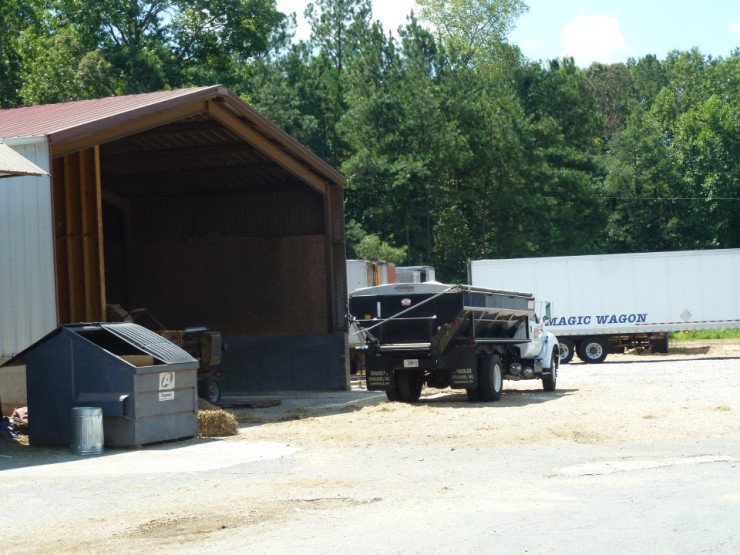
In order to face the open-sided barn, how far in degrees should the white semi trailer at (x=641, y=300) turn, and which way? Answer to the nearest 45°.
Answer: approximately 135° to its right

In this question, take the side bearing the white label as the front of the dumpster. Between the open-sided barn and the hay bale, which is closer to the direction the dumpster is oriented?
the hay bale

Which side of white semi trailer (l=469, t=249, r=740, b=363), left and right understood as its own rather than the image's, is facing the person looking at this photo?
right

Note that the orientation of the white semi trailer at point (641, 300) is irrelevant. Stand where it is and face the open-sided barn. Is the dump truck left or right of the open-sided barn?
left

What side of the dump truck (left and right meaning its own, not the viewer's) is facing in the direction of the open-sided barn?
left

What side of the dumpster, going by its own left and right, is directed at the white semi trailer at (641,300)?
left

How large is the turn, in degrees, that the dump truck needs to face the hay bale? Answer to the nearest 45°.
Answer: approximately 180°

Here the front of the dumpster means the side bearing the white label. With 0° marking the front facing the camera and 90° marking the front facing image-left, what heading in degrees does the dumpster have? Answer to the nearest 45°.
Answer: approximately 315°

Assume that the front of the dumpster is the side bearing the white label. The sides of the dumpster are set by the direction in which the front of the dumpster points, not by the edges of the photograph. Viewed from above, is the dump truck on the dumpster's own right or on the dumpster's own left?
on the dumpster's own left

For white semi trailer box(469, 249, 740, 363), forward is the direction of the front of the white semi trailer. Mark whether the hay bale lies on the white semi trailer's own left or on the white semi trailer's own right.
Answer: on the white semi trailer's own right

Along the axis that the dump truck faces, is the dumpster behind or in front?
behind
